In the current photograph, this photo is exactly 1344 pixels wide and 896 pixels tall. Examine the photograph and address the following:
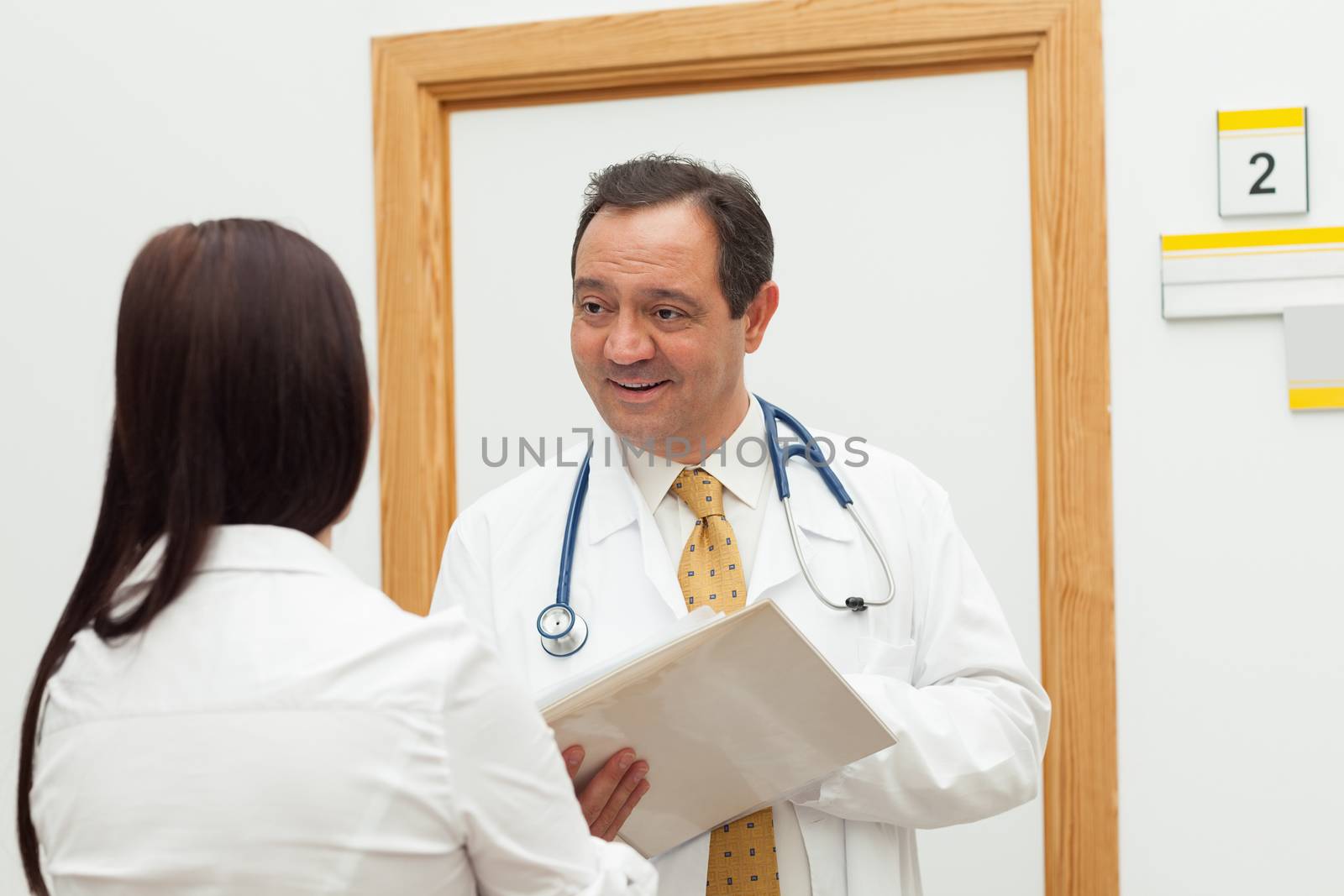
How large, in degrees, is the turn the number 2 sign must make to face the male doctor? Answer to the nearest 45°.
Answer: approximately 45° to its right

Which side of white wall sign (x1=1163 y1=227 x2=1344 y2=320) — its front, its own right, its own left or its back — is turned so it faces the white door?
right

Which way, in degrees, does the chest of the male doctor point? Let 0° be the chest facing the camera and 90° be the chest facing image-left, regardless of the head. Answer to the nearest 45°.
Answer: approximately 0°

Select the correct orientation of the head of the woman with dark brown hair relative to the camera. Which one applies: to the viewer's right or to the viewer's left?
to the viewer's right

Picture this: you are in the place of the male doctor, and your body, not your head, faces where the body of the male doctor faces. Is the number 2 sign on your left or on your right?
on your left

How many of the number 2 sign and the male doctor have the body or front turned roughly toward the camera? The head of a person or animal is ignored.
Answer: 2

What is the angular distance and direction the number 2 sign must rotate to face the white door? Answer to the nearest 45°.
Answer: approximately 90° to its right

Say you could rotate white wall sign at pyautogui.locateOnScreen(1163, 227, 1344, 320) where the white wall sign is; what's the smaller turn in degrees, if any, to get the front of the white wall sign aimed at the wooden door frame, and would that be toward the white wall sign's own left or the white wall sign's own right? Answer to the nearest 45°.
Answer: approximately 90° to the white wall sign's own right

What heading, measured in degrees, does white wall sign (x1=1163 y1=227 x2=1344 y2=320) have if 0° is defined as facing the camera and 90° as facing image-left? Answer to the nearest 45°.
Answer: approximately 0°
